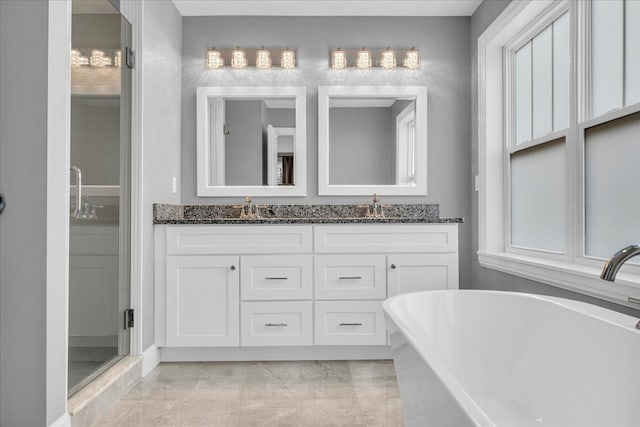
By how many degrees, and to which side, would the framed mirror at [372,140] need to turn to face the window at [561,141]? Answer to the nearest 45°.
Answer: approximately 45° to its left

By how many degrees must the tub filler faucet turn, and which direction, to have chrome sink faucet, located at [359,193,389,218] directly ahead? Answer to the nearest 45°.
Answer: approximately 45° to its right

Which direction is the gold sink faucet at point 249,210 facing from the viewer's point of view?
toward the camera

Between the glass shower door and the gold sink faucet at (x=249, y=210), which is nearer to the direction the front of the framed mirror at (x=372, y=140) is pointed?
the glass shower door

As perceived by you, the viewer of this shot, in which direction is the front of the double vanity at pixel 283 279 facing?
facing the viewer

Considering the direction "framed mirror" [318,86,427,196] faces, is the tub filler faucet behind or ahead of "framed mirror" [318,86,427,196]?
ahead

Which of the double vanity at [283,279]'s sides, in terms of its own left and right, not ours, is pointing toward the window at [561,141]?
left

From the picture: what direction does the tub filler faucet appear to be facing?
to the viewer's left

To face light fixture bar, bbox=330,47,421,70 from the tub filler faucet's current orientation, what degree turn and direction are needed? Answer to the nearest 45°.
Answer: approximately 45° to its right

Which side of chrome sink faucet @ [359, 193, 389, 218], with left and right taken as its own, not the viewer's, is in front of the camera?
front
